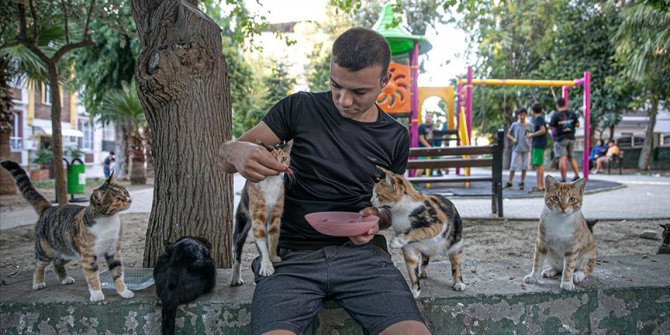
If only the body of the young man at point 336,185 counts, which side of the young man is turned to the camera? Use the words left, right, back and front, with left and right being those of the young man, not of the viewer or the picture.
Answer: front

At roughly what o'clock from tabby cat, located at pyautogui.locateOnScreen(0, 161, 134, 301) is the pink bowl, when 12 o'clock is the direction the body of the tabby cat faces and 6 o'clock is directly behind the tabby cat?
The pink bowl is roughly at 12 o'clock from the tabby cat.

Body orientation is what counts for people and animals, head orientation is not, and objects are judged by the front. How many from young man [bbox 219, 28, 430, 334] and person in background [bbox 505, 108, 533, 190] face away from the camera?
0

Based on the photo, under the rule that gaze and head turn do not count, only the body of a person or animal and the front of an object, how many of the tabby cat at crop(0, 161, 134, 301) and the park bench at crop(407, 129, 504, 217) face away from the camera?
1

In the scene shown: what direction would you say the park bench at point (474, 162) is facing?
away from the camera

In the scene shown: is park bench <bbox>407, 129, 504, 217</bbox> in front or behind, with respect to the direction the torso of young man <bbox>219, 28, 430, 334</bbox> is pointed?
behind

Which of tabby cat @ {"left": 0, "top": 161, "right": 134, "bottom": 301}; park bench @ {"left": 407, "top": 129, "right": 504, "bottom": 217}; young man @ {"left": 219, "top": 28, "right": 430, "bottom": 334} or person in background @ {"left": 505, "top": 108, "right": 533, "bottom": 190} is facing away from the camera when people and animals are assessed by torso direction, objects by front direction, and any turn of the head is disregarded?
the park bench

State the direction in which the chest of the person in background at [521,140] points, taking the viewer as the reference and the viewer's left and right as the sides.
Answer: facing the viewer

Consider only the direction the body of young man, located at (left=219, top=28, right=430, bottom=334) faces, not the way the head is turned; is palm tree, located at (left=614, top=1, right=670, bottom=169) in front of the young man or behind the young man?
behind

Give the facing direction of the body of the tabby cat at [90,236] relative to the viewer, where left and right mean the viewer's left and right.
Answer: facing the viewer and to the right of the viewer

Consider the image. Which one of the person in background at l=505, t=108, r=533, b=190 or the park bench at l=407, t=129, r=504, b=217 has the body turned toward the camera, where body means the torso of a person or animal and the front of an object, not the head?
the person in background

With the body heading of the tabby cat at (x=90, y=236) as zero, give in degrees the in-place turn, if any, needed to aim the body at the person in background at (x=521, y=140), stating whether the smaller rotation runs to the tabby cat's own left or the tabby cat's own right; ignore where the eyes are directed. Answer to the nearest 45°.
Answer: approximately 90° to the tabby cat's own left

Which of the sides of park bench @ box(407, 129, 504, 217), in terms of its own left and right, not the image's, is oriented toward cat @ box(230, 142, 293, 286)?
back

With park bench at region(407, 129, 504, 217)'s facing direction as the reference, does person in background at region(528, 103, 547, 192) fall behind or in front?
in front

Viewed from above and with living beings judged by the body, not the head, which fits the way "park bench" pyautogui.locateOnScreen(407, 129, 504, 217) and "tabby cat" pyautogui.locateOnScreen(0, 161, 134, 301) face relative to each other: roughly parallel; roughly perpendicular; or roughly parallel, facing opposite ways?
roughly perpendicular
